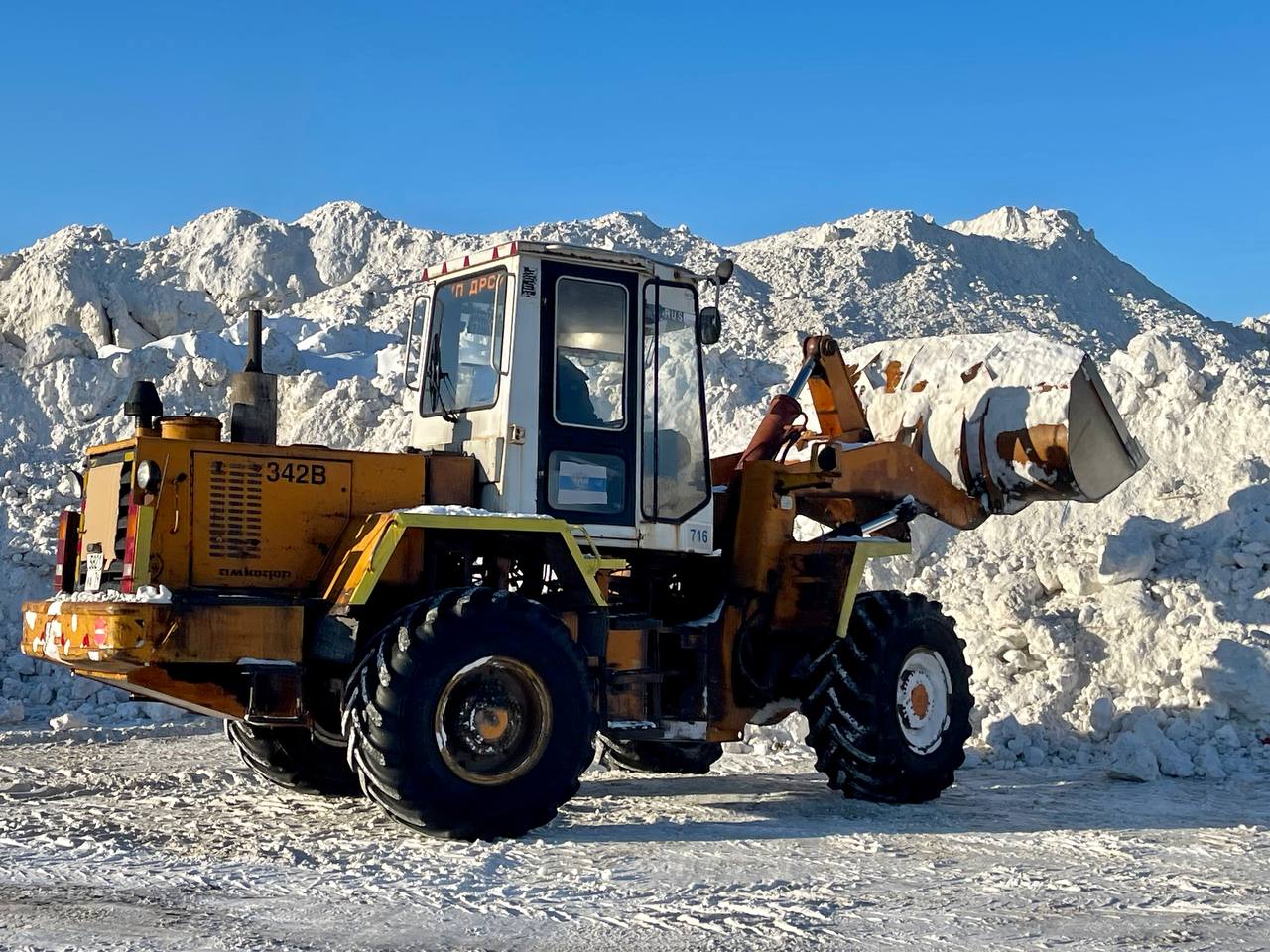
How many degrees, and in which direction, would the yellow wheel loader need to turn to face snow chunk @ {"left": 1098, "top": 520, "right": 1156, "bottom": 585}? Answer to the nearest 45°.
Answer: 0° — it already faces it

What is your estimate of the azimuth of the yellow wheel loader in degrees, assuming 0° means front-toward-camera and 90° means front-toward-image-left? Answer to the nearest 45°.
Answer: approximately 225°
